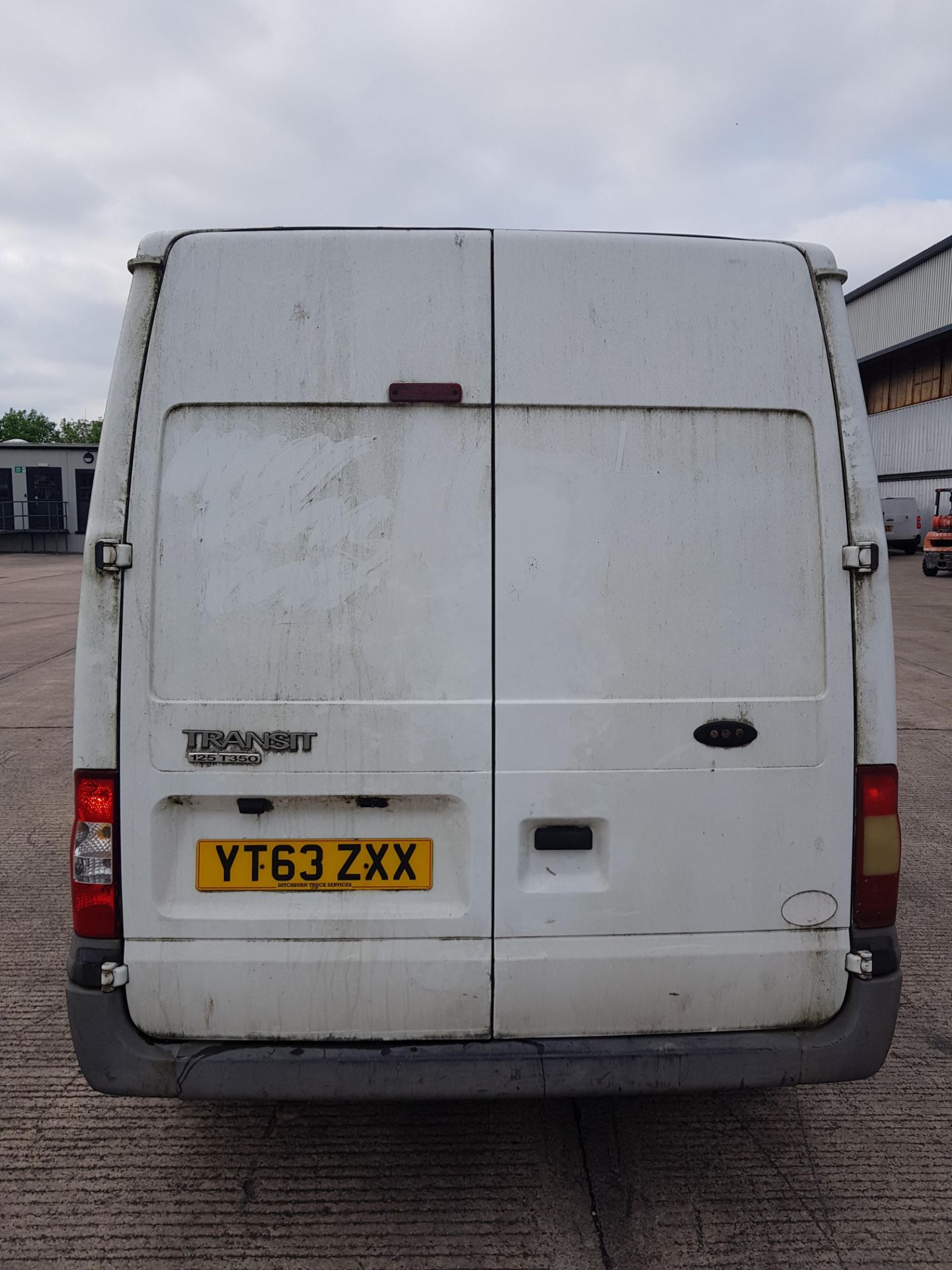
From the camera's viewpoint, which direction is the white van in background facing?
away from the camera

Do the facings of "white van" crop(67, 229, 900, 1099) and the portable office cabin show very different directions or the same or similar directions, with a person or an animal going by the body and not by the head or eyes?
very different directions

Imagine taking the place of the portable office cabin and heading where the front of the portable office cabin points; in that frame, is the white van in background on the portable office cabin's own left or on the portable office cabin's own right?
on the portable office cabin's own left

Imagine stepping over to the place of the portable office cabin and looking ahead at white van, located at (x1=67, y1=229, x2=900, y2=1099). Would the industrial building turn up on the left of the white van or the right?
left

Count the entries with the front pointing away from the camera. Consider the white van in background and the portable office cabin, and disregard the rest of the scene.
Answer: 1

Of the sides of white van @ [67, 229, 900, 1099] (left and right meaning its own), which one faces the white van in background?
front

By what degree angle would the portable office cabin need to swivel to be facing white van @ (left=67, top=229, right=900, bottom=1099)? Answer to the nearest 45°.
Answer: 0° — it already faces it

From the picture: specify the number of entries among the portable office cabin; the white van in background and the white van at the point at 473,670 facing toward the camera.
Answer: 1

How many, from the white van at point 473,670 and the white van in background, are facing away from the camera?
2

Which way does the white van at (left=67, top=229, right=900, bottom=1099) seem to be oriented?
away from the camera

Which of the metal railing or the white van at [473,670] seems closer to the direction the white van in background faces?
the metal railing

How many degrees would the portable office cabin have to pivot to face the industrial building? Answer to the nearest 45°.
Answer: approximately 45° to its left

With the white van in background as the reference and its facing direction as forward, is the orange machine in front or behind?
behind
